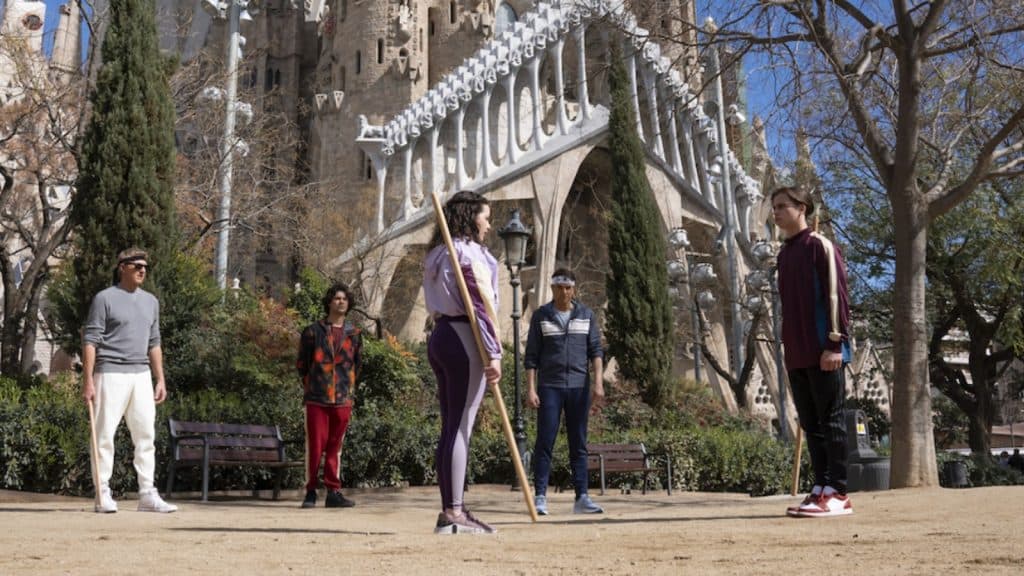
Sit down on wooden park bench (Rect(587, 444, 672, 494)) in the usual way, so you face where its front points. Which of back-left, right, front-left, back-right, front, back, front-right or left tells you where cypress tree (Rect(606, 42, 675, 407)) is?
back

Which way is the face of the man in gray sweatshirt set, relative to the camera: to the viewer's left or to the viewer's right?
to the viewer's right

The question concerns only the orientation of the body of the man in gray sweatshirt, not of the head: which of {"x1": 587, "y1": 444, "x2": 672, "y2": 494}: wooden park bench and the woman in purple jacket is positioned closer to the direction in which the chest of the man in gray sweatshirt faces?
the woman in purple jacket

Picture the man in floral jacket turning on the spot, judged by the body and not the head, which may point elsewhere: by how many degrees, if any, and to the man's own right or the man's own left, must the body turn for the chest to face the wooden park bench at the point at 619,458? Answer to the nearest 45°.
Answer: approximately 90° to the man's own left

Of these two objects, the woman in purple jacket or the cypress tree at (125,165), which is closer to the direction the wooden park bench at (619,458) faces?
the woman in purple jacket

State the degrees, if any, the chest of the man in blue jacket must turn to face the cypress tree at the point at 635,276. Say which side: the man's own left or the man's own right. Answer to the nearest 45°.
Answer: approximately 180°

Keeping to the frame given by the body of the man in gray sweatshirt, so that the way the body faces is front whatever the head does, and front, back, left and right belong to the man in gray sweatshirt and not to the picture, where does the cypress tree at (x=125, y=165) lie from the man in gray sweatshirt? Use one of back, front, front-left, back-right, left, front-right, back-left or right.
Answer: back-left

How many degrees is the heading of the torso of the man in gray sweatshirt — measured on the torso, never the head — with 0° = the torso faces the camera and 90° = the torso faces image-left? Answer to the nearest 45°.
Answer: approximately 315°

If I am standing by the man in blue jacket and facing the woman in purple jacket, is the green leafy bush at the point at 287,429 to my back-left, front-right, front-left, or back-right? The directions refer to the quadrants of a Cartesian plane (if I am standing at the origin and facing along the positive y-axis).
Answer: back-right

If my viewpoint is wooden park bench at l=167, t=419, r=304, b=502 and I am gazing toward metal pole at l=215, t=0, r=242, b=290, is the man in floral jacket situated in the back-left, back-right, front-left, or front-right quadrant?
back-right
